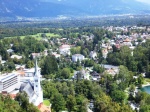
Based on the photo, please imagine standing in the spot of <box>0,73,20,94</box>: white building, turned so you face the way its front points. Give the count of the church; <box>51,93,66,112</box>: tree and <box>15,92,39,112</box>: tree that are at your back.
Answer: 0

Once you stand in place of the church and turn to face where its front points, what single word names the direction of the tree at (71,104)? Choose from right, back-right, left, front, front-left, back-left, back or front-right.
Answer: front

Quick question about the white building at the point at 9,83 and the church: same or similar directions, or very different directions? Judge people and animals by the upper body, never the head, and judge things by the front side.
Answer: same or similar directions

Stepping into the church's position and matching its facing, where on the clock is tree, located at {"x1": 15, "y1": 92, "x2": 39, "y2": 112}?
The tree is roughly at 2 o'clock from the church.

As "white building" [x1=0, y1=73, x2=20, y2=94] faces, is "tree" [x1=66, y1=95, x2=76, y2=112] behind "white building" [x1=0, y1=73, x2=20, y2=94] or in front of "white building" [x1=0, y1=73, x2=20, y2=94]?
in front

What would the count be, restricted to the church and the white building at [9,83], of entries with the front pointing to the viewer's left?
0

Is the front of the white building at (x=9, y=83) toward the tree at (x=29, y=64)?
no

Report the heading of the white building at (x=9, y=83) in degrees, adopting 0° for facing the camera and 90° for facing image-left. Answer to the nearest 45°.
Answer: approximately 315°

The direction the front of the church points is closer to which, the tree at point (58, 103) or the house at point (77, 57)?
the tree

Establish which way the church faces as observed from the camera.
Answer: facing the viewer and to the right of the viewer

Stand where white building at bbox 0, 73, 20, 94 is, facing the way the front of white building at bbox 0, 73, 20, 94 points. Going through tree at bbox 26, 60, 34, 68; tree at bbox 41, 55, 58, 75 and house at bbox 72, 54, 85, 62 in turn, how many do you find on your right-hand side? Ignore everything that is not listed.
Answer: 0

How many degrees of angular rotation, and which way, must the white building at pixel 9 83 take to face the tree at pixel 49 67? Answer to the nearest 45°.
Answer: approximately 90° to its left

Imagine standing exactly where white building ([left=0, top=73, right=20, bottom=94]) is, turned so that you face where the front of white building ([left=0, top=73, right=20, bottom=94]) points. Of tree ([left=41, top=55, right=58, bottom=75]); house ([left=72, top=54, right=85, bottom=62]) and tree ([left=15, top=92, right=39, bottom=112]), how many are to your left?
2

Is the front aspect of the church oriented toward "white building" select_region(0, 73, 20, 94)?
no

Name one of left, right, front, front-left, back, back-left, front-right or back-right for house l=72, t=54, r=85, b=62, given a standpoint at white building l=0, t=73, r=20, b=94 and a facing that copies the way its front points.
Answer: left
